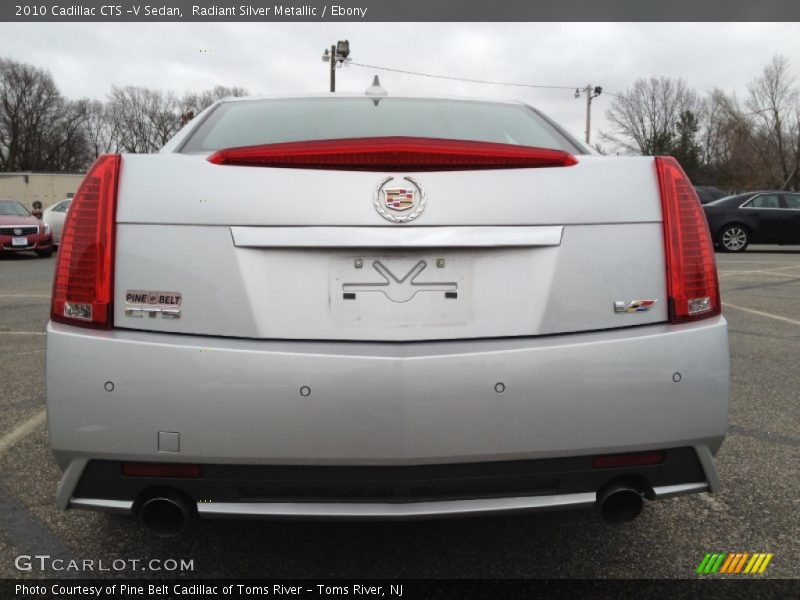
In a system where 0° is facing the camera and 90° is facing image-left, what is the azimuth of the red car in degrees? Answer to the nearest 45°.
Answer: approximately 315°

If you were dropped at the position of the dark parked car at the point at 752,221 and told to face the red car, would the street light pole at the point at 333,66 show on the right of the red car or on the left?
right

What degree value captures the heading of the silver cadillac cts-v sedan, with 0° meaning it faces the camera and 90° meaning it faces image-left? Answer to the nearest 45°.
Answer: approximately 180°

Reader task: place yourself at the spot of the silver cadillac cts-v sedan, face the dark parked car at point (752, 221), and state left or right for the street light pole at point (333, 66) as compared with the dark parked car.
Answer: left

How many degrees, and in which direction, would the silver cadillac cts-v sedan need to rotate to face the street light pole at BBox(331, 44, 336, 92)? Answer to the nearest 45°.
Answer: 0° — it already faces it

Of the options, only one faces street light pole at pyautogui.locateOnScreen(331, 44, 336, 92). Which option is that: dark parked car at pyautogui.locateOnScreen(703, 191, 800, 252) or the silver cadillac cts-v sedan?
the silver cadillac cts-v sedan

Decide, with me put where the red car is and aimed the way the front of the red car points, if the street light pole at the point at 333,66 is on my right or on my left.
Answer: on my left

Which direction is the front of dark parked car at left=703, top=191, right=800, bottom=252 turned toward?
to the viewer's right

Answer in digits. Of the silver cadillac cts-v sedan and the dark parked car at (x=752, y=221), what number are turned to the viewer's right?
1
